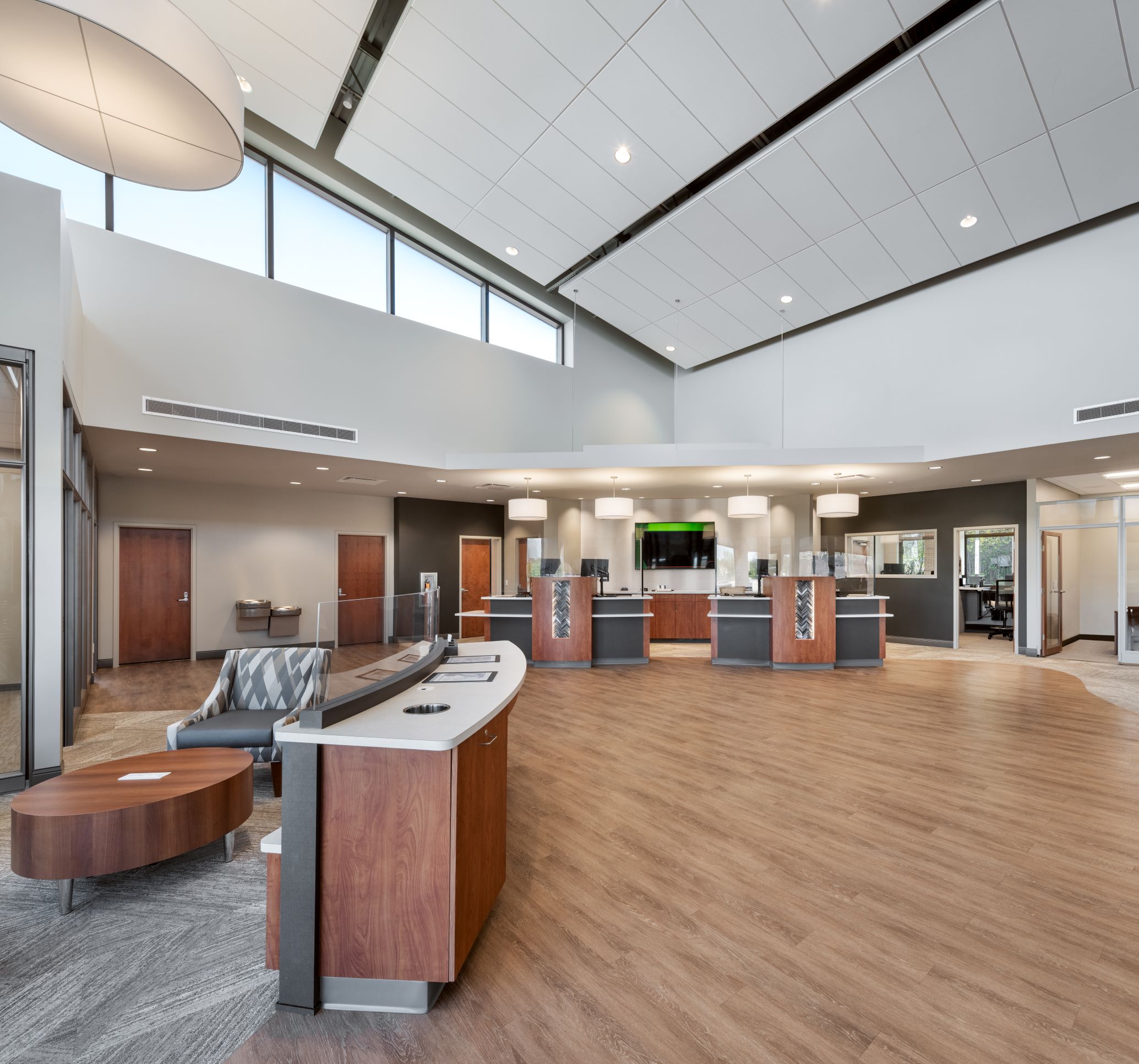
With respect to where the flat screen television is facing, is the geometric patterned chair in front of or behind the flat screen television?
in front

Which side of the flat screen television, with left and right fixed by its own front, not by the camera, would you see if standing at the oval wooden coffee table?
front

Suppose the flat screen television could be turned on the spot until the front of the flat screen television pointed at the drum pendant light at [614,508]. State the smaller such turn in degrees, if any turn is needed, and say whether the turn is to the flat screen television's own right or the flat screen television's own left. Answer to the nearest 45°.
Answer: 0° — it already faces it

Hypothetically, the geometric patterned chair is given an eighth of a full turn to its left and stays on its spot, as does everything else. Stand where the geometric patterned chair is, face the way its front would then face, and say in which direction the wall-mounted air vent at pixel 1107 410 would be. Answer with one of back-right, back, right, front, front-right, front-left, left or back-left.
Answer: left

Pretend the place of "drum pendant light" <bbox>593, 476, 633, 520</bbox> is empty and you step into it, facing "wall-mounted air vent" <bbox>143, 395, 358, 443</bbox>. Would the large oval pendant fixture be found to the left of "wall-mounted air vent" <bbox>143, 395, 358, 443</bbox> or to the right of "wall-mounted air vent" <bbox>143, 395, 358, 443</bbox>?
left

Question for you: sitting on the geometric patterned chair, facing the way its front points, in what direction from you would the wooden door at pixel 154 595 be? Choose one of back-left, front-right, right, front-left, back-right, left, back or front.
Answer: back-right

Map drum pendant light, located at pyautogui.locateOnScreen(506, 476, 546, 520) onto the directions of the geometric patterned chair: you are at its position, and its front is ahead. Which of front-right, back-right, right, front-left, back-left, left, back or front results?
back

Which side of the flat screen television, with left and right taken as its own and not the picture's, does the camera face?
front

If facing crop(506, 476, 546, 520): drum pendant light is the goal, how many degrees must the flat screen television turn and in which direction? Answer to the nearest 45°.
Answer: approximately 45° to its right

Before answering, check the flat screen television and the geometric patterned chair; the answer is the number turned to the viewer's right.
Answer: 0

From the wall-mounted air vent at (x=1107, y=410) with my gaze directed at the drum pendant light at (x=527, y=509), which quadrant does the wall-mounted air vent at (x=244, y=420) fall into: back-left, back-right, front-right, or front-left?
front-left

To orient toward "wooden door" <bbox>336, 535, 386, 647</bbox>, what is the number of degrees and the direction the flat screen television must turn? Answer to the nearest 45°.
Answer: approximately 90° to its right

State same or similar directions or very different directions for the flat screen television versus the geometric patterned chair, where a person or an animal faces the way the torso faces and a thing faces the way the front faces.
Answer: same or similar directions

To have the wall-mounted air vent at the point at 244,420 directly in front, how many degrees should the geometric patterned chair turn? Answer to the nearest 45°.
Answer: approximately 135° to its right

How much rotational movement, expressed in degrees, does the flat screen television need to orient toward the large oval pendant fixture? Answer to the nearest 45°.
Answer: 0° — it already faces it
